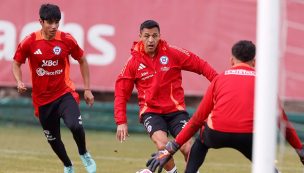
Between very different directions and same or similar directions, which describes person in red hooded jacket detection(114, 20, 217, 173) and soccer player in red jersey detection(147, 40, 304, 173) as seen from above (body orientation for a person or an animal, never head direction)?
very different directions

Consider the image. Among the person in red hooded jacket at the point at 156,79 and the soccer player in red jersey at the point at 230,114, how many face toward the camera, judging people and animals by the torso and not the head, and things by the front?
1

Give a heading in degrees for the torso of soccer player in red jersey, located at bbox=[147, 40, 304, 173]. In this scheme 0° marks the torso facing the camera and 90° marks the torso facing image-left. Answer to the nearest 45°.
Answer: approximately 180°

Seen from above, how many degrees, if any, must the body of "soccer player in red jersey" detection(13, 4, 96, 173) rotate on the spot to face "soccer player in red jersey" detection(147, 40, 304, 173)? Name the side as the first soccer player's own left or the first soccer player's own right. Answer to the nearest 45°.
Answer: approximately 45° to the first soccer player's own left

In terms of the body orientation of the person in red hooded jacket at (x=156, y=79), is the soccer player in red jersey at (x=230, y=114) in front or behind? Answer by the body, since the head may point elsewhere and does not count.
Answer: in front

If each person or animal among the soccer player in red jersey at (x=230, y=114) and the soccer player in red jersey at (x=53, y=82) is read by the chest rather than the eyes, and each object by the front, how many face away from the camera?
1

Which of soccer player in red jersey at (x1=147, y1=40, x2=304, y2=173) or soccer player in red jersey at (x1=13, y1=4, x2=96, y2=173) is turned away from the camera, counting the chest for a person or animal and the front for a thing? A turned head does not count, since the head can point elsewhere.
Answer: soccer player in red jersey at (x1=147, y1=40, x2=304, y2=173)

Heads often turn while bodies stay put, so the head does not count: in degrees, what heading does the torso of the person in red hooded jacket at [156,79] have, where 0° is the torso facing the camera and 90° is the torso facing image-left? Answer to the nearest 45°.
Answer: approximately 0°

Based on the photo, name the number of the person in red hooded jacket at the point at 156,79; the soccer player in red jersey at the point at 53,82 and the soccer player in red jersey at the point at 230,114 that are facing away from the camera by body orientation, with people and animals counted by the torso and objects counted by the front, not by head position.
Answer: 1
